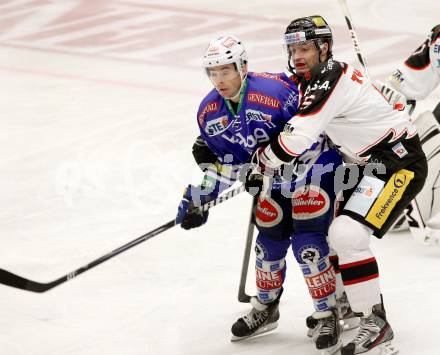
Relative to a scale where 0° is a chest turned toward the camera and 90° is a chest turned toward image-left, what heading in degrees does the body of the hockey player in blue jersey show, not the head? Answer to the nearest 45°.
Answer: approximately 45°

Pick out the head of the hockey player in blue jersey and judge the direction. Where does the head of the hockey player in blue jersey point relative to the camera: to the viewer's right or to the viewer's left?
to the viewer's left

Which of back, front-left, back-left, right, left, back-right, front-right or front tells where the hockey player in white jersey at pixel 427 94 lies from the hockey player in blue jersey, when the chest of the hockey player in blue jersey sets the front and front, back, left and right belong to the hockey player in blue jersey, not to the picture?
back
